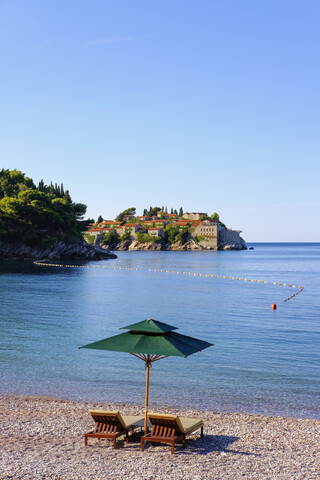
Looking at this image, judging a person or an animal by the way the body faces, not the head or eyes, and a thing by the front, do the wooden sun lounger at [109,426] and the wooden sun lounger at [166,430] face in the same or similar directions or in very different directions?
same or similar directions
